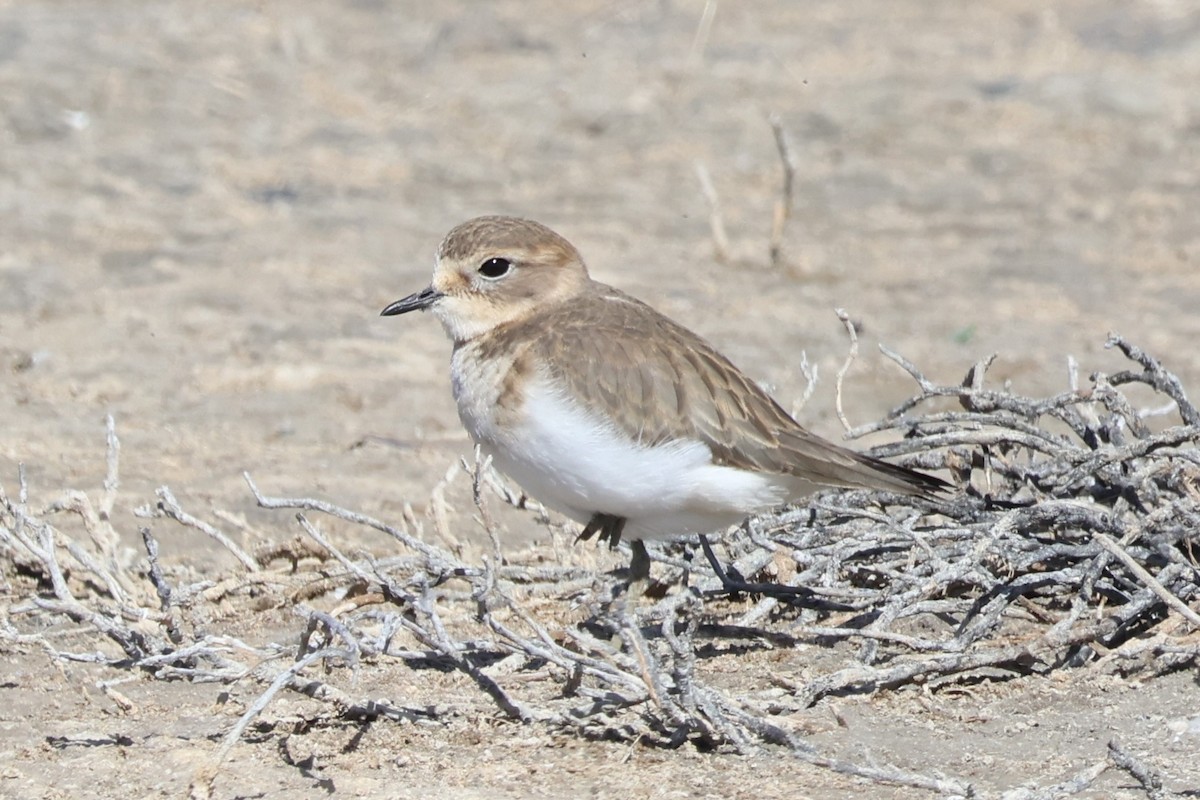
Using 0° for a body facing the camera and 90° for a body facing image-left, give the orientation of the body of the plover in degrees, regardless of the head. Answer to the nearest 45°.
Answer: approximately 90°
